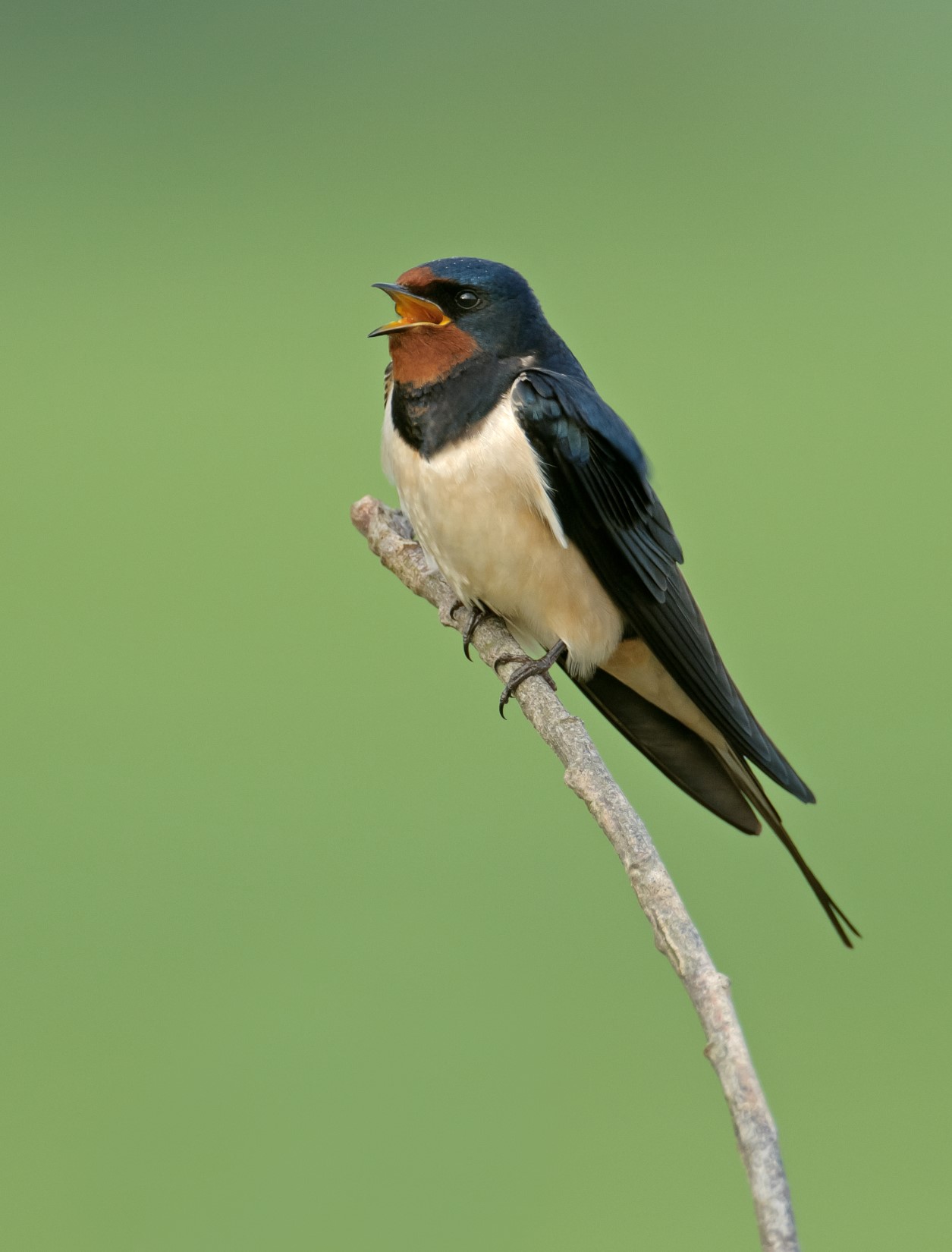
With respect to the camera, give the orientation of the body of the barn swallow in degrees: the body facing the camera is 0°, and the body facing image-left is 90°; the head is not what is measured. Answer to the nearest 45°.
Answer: approximately 45°
